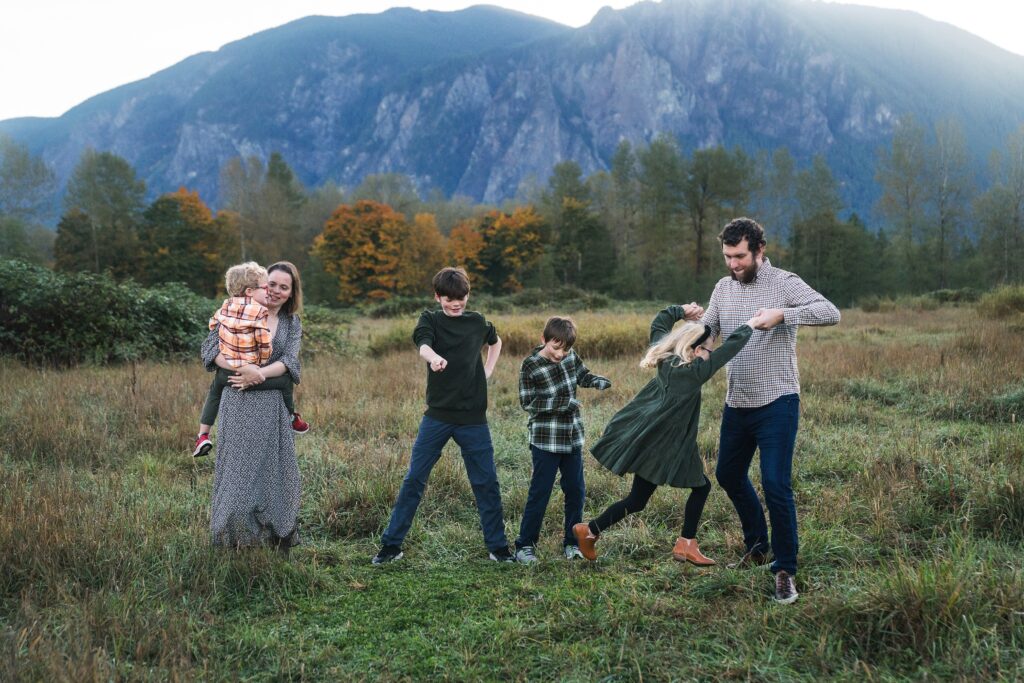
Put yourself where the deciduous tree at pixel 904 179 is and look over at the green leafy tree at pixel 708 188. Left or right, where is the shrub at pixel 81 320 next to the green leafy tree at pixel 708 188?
left

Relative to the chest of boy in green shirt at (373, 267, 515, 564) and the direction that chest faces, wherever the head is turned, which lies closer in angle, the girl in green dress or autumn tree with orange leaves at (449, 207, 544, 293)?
the girl in green dress

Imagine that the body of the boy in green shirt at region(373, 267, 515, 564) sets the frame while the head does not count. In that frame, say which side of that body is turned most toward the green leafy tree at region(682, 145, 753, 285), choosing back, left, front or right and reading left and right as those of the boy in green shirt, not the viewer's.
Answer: back

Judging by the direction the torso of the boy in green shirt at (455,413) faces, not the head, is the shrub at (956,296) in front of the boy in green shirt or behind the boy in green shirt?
behind

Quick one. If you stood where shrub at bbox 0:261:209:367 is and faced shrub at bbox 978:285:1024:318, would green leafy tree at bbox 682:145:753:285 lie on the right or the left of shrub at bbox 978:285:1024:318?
left

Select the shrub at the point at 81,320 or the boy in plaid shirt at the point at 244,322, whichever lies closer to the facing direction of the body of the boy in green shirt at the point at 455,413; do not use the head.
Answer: the boy in plaid shirt

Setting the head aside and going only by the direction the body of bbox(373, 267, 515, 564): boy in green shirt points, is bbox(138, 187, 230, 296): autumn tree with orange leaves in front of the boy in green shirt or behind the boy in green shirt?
behind

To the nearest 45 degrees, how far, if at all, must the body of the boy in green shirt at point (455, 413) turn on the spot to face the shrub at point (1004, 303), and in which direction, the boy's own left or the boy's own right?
approximately 135° to the boy's own left

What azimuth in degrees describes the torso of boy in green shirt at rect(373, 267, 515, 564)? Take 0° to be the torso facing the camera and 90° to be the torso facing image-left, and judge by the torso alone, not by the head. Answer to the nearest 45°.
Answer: approximately 0°

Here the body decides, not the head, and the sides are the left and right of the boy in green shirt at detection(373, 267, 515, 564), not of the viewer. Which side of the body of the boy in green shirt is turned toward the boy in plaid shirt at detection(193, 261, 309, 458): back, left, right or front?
right

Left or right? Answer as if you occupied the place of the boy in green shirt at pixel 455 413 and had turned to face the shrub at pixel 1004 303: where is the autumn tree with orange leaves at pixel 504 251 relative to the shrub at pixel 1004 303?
left

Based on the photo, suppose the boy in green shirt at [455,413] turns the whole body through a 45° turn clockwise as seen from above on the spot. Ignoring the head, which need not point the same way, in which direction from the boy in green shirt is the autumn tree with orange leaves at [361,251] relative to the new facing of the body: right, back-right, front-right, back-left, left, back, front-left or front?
back-right
